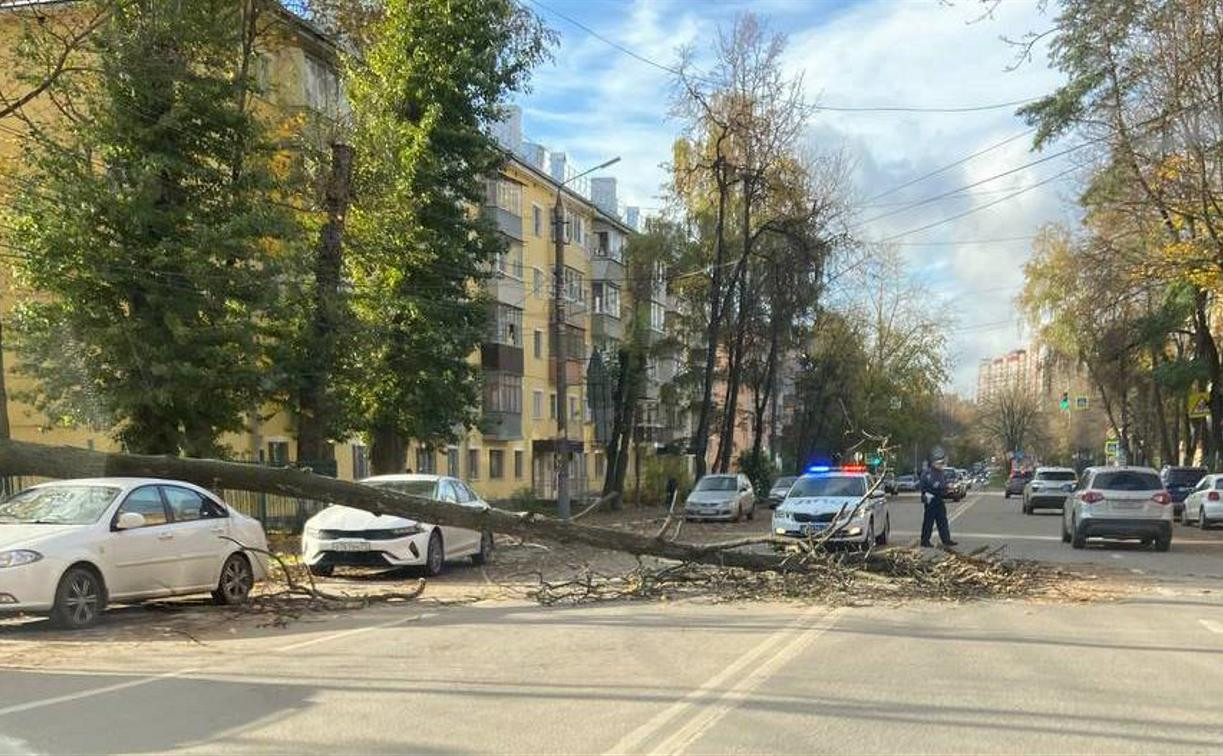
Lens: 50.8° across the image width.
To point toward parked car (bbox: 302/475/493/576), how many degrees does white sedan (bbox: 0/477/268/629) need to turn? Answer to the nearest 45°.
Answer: approximately 180°

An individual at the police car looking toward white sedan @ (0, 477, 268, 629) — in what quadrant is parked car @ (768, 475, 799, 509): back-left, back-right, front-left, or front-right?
back-right

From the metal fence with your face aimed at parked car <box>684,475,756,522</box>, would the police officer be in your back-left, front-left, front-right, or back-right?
front-right

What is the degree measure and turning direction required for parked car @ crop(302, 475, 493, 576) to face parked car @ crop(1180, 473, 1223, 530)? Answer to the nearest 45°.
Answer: approximately 180°

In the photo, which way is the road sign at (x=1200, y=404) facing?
toward the camera

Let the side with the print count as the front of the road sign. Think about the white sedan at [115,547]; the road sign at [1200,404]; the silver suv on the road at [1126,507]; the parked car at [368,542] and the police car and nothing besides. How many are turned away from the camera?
1

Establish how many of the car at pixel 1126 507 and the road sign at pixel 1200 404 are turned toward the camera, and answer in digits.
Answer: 1

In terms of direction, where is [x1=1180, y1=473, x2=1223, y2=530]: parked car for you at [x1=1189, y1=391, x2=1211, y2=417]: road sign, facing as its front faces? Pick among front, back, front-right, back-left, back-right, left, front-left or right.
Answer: front

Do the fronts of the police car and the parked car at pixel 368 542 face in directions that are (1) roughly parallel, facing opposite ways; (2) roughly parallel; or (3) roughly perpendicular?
roughly parallel

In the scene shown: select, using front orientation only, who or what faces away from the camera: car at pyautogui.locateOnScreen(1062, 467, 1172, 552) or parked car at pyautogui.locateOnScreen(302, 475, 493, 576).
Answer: car at pyautogui.locateOnScreen(1062, 467, 1172, 552)

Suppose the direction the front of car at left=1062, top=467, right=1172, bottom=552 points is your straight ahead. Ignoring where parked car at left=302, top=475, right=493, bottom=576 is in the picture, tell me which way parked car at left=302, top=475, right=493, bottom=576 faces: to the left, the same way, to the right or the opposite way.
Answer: the opposite way

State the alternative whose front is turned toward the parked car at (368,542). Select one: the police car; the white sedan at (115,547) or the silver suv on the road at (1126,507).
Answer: the police car

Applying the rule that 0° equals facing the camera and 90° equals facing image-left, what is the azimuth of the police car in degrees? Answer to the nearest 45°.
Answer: approximately 45°

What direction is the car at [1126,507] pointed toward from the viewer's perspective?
away from the camera

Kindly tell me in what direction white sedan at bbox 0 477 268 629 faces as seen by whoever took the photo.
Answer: facing the viewer and to the left of the viewer

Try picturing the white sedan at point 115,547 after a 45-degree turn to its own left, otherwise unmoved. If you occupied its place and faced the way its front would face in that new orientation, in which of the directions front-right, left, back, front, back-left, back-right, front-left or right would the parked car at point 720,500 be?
back-left
